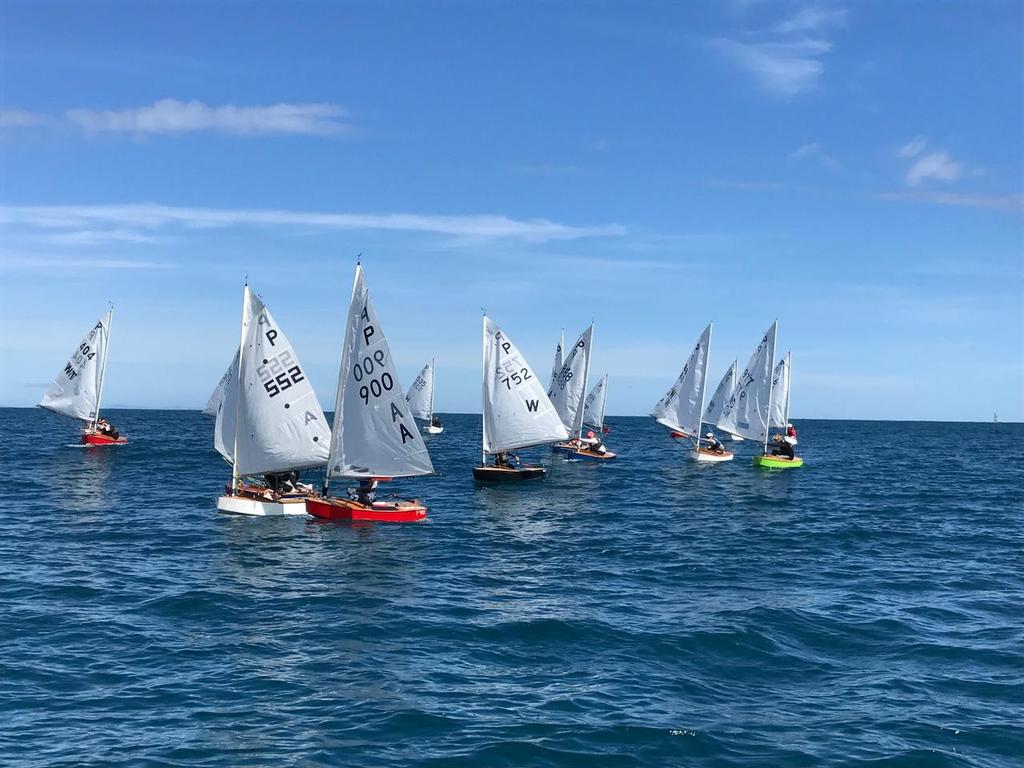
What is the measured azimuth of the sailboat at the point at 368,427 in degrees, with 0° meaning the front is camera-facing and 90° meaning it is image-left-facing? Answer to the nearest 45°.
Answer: approximately 90°

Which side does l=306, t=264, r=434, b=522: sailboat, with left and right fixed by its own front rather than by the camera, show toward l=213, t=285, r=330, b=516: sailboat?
front
